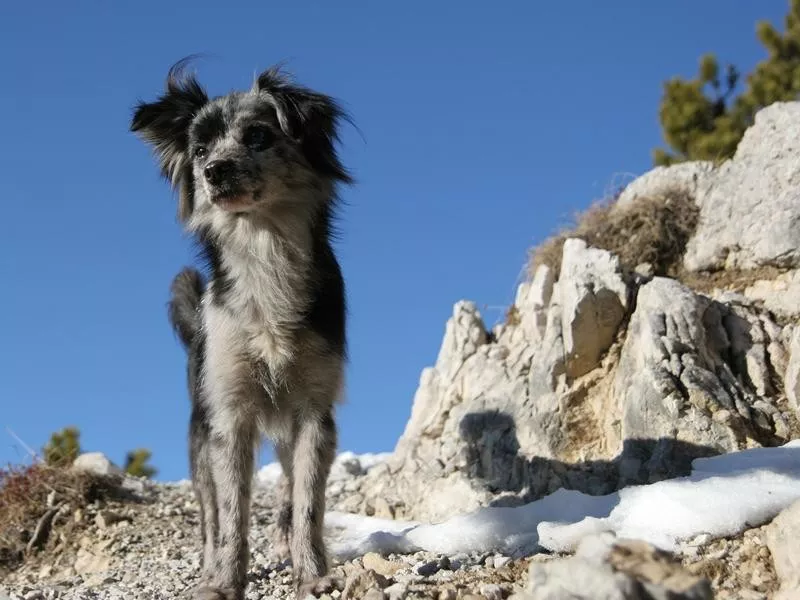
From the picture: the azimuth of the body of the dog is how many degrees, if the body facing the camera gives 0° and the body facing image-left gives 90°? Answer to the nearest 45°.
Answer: approximately 0°

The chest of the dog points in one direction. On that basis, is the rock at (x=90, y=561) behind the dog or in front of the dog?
behind

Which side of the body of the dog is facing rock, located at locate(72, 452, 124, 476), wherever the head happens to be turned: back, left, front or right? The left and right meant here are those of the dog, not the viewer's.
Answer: back

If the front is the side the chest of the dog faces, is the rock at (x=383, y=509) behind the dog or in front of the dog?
behind
